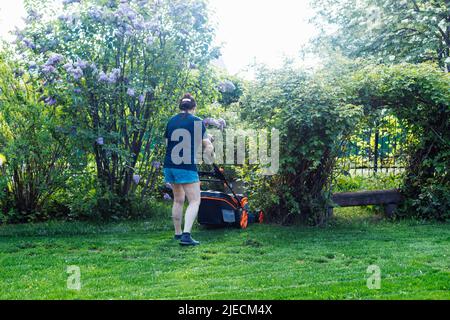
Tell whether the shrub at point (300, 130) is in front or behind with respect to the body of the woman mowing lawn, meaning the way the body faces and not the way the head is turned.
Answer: in front

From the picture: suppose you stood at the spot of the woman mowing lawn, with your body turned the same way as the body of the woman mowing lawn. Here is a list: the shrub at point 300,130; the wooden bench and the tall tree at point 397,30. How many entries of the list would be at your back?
0

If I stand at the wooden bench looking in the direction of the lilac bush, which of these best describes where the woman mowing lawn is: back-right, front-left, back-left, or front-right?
front-left

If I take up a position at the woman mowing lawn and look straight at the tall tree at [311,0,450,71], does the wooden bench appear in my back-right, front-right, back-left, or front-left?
front-right

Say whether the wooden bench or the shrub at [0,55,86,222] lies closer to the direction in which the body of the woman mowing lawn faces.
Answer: the wooden bench

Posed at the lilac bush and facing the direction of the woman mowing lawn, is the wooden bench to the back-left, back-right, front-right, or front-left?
front-left

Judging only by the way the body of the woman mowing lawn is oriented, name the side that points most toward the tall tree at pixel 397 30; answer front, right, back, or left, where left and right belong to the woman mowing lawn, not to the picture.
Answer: front

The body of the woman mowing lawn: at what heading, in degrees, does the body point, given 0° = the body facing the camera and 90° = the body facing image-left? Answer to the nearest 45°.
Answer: approximately 225°

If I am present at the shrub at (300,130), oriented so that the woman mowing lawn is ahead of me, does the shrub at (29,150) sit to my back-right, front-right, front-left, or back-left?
front-right

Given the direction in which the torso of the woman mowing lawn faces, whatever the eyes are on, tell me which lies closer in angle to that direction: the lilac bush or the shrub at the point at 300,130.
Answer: the shrub

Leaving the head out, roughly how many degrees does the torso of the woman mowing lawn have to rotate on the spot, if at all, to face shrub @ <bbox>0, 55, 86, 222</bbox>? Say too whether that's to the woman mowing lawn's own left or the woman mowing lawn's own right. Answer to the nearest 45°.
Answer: approximately 90° to the woman mowing lawn's own left

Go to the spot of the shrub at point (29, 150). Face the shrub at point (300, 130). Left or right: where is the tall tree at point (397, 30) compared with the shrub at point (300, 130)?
left

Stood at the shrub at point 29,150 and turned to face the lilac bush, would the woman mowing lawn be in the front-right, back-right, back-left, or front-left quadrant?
front-right

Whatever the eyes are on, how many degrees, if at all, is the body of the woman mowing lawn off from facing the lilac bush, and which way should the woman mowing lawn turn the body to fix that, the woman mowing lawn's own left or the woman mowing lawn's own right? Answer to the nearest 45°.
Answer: approximately 90° to the woman mowing lawn's own left

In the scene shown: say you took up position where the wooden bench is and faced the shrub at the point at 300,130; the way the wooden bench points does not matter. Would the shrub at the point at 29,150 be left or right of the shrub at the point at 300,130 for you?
right

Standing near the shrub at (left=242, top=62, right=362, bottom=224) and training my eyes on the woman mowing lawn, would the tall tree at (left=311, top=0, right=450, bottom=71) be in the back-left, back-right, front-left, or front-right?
back-right
